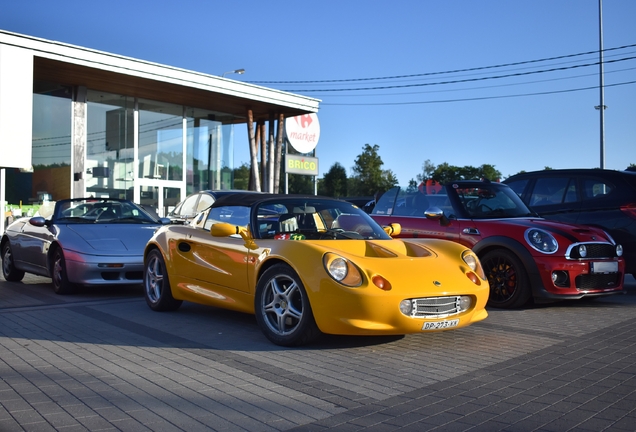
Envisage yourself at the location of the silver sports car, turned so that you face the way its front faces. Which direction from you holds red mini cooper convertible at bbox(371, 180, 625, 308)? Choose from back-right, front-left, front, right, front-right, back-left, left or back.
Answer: front

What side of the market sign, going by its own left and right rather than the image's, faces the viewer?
front

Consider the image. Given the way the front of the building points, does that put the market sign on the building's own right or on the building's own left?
on the building's own left

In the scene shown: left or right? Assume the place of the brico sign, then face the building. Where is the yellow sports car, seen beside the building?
left

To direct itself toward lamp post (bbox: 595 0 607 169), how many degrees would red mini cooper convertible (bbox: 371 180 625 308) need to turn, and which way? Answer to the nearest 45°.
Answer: approximately 135° to its left

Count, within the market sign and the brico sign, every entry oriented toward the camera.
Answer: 2

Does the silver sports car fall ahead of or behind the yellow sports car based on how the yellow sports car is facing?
behind

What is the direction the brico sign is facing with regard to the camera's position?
facing the viewer

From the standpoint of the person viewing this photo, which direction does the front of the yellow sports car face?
facing the viewer and to the right of the viewer
